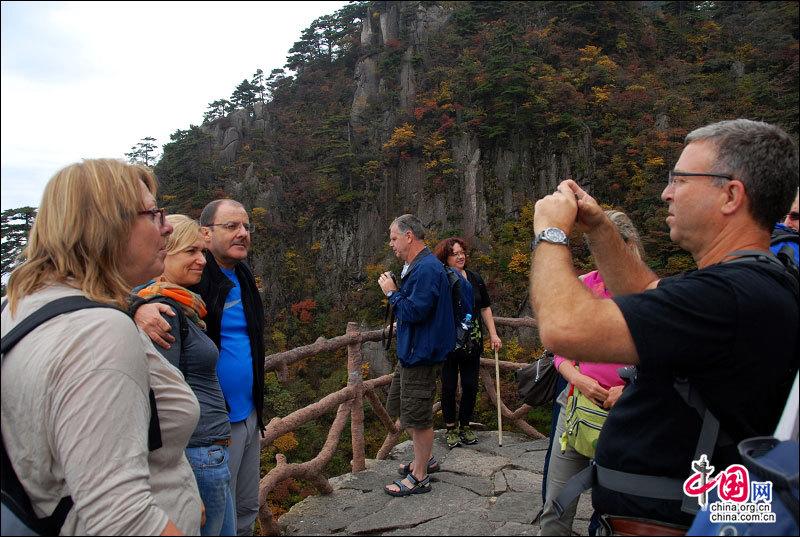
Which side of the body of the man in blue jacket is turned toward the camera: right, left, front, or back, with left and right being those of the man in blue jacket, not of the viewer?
left

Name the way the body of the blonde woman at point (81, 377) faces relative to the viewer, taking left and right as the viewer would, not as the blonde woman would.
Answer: facing to the right of the viewer

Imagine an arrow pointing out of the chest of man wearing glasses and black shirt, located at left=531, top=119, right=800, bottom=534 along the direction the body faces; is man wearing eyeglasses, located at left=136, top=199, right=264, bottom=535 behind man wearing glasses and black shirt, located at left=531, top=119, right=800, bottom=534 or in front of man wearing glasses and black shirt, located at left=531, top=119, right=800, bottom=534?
in front

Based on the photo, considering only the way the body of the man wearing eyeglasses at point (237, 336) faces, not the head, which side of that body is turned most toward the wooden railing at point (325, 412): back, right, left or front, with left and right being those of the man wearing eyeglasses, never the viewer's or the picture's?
left

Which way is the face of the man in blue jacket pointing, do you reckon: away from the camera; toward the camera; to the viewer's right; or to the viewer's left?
to the viewer's left

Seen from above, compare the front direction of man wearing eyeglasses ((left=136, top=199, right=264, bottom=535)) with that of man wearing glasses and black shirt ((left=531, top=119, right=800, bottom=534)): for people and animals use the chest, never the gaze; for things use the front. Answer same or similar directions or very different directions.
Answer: very different directions

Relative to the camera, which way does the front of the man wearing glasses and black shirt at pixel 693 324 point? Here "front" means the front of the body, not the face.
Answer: to the viewer's left

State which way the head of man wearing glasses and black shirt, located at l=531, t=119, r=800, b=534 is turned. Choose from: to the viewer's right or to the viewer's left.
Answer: to the viewer's left

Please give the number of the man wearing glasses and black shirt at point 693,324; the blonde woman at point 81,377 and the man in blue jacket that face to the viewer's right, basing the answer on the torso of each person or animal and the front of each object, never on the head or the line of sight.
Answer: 1

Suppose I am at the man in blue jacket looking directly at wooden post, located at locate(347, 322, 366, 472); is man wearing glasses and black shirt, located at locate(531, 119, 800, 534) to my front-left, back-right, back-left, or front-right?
back-left

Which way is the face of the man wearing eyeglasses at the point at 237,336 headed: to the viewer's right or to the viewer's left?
to the viewer's right

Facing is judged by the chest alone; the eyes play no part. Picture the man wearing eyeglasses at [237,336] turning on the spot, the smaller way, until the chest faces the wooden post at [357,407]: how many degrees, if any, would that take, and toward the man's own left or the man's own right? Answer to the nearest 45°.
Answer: approximately 90° to the man's own left

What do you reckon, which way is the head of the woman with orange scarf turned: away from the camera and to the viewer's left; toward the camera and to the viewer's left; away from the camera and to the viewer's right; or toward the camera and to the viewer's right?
toward the camera and to the viewer's right

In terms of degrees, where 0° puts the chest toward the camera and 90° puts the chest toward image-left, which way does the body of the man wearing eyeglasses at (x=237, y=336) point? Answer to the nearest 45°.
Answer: approximately 315°
